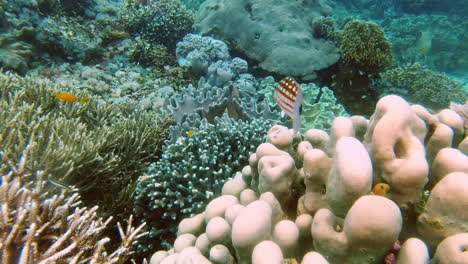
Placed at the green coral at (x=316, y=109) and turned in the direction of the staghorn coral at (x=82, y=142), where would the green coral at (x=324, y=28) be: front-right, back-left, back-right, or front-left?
back-right
